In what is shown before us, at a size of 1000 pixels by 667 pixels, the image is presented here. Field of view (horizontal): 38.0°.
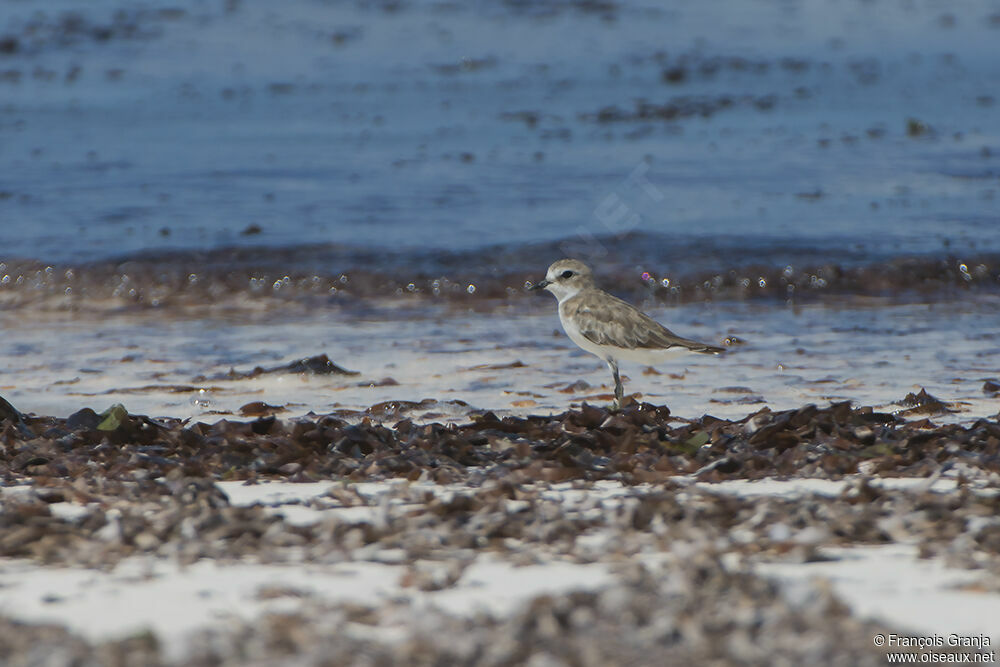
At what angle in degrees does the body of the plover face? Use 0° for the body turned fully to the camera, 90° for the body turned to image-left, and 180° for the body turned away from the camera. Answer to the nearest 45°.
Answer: approximately 90°
